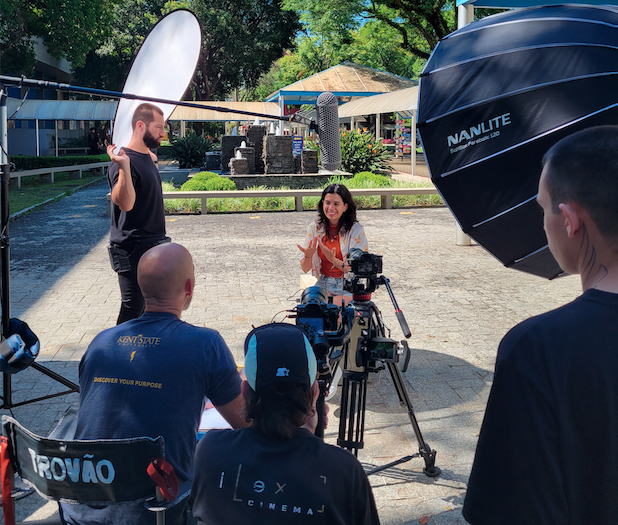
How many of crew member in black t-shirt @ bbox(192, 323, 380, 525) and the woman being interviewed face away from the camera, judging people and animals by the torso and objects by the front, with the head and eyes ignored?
1

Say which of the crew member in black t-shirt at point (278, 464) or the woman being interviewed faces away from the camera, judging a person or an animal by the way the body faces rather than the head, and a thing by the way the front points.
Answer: the crew member in black t-shirt

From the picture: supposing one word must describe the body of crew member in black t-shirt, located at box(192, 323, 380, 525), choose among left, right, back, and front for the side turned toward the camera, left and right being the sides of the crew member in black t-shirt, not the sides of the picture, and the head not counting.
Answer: back

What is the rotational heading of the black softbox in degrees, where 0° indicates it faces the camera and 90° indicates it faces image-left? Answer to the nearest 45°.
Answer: approximately 135°

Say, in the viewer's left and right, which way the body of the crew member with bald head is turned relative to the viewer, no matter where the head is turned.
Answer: facing away from the viewer and to the right of the viewer

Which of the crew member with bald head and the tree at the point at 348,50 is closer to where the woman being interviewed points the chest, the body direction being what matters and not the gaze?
the crew member with bald head

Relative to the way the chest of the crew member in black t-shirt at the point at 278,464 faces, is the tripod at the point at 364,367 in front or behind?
in front

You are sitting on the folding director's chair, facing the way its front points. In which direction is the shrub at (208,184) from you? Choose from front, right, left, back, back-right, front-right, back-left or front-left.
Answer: front-left

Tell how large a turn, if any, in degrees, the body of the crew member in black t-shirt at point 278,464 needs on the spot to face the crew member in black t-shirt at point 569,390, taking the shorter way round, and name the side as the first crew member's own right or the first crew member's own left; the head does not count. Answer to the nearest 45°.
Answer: approximately 135° to the first crew member's own right

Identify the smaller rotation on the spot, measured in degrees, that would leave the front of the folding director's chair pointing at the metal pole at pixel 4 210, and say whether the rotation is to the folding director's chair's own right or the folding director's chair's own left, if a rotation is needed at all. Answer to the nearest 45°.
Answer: approximately 45° to the folding director's chair's own left

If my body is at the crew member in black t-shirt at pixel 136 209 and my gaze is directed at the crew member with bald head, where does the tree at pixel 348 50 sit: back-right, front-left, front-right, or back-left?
back-left

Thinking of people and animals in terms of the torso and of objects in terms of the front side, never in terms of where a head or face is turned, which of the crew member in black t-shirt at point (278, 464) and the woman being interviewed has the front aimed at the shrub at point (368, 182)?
the crew member in black t-shirt

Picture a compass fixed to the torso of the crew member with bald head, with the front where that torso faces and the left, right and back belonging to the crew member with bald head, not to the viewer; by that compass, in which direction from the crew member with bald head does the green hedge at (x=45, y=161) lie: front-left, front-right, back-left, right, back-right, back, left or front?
front-left

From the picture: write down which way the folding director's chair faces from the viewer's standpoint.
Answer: facing away from the viewer and to the right of the viewer

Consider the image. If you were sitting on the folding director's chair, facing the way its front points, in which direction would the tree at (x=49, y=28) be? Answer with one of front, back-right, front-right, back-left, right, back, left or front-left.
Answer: front-left
